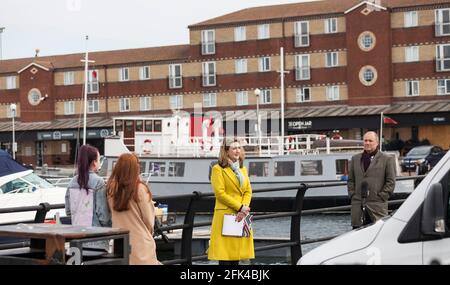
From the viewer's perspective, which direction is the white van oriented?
to the viewer's left

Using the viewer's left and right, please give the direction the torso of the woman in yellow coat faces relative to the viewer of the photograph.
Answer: facing the viewer and to the right of the viewer

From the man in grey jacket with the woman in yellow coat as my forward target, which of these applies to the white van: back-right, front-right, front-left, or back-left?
front-left

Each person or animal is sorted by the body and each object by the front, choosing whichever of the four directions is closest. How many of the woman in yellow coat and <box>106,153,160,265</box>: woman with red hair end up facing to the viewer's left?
0

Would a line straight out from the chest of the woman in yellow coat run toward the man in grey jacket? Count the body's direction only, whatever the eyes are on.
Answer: no

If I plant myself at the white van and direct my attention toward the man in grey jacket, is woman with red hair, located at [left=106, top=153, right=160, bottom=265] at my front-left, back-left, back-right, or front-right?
front-left

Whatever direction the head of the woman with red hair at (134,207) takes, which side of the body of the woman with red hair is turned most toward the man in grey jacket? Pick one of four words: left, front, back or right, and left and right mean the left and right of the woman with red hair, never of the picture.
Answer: front

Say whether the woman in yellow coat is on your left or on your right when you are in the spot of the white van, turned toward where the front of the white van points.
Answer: on your right

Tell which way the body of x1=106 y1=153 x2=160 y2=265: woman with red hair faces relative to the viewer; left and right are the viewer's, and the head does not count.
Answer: facing away from the viewer and to the right of the viewer

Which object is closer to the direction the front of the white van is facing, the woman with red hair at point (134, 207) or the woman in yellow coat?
the woman with red hair

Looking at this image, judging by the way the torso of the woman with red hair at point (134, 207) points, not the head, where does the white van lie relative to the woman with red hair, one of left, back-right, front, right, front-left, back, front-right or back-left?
right

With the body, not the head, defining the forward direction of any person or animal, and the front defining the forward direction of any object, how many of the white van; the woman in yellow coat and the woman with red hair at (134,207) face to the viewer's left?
1
